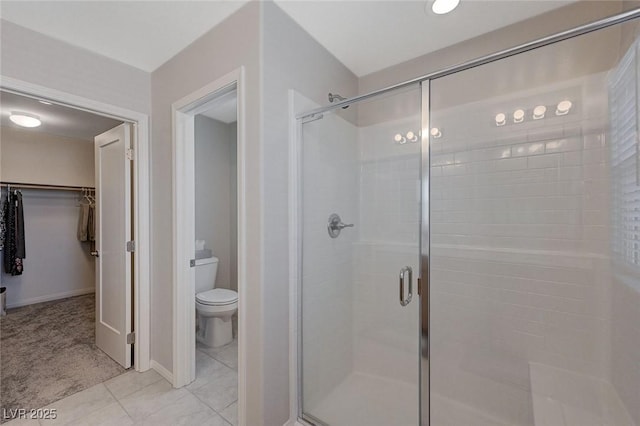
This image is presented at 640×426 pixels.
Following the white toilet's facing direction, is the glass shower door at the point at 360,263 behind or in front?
in front

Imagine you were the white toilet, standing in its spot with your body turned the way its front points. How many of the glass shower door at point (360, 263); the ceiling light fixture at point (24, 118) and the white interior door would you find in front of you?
1

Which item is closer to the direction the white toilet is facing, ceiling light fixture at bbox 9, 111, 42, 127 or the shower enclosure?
the shower enclosure

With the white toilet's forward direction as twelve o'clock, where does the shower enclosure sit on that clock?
The shower enclosure is roughly at 12 o'clock from the white toilet.

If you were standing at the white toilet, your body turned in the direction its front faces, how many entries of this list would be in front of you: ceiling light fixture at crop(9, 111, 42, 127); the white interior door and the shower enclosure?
1

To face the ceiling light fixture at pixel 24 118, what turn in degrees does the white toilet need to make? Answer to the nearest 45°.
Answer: approximately 180°

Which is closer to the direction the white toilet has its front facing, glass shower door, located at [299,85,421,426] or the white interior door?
the glass shower door

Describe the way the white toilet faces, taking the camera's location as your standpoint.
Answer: facing the viewer and to the right of the viewer
